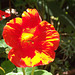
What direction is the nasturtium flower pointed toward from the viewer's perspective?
toward the camera

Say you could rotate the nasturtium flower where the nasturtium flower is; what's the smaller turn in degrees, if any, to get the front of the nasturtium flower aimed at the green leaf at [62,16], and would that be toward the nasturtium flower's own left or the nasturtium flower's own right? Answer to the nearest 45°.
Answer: approximately 180°
